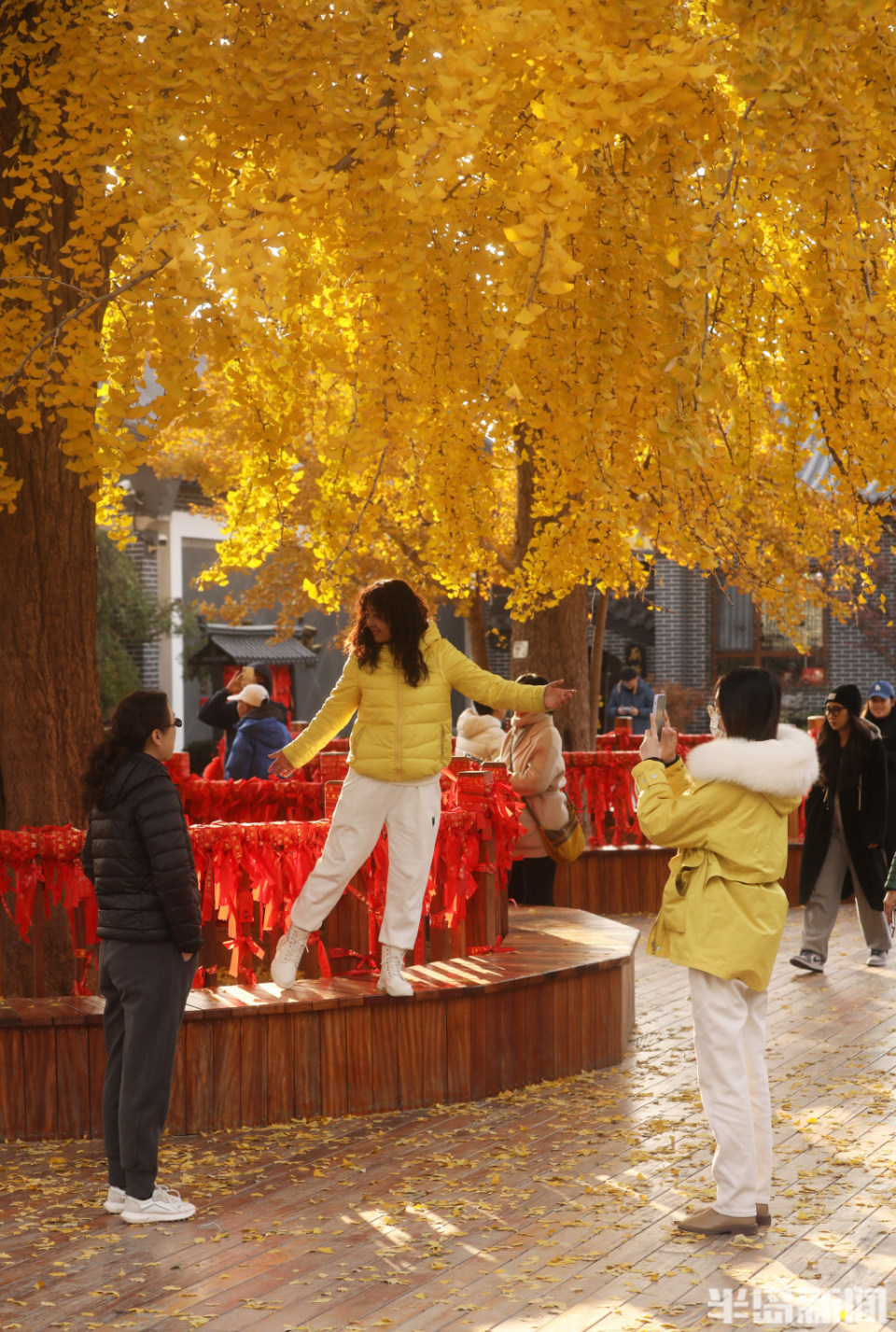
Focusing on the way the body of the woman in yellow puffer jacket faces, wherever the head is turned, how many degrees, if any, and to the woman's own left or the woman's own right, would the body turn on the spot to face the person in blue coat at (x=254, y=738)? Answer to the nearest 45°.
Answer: approximately 180°

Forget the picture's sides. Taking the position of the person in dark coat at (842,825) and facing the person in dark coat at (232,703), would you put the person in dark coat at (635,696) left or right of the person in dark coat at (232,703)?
right

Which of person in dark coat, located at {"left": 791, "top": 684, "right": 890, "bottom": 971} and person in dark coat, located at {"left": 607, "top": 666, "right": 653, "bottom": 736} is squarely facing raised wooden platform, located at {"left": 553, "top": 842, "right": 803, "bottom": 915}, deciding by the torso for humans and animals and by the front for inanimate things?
person in dark coat, located at {"left": 607, "top": 666, "right": 653, "bottom": 736}

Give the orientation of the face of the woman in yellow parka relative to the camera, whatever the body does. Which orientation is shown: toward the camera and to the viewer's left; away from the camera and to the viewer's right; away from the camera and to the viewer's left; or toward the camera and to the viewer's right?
away from the camera and to the viewer's left

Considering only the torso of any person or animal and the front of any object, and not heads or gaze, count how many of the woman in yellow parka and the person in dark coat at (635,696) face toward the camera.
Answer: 1

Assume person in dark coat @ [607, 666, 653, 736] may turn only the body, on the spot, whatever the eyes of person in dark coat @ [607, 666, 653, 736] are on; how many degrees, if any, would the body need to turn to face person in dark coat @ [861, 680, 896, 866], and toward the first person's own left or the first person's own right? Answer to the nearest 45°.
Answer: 0° — they already face them

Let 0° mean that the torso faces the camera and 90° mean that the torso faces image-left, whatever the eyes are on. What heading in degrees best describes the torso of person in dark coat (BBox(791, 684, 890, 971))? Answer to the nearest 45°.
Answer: approximately 45°
